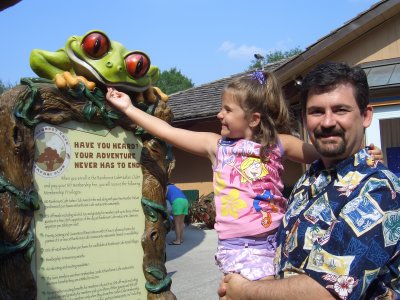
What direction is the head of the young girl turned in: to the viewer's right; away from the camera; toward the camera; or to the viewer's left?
to the viewer's left

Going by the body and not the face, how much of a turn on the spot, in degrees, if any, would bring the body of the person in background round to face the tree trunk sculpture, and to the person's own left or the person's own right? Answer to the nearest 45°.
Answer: approximately 90° to the person's own left

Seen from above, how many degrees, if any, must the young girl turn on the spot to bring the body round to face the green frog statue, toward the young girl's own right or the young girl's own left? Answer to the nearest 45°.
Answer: approximately 90° to the young girl's own right

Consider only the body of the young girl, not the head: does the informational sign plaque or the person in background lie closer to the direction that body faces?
the informational sign plaque

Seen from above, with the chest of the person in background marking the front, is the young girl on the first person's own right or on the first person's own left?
on the first person's own left

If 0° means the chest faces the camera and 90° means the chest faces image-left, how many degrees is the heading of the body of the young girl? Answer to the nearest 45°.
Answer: approximately 45°

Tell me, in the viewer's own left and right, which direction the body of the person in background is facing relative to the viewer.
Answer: facing to the left of the viewer

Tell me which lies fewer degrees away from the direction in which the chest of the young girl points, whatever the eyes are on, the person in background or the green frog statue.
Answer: the green frog statue
